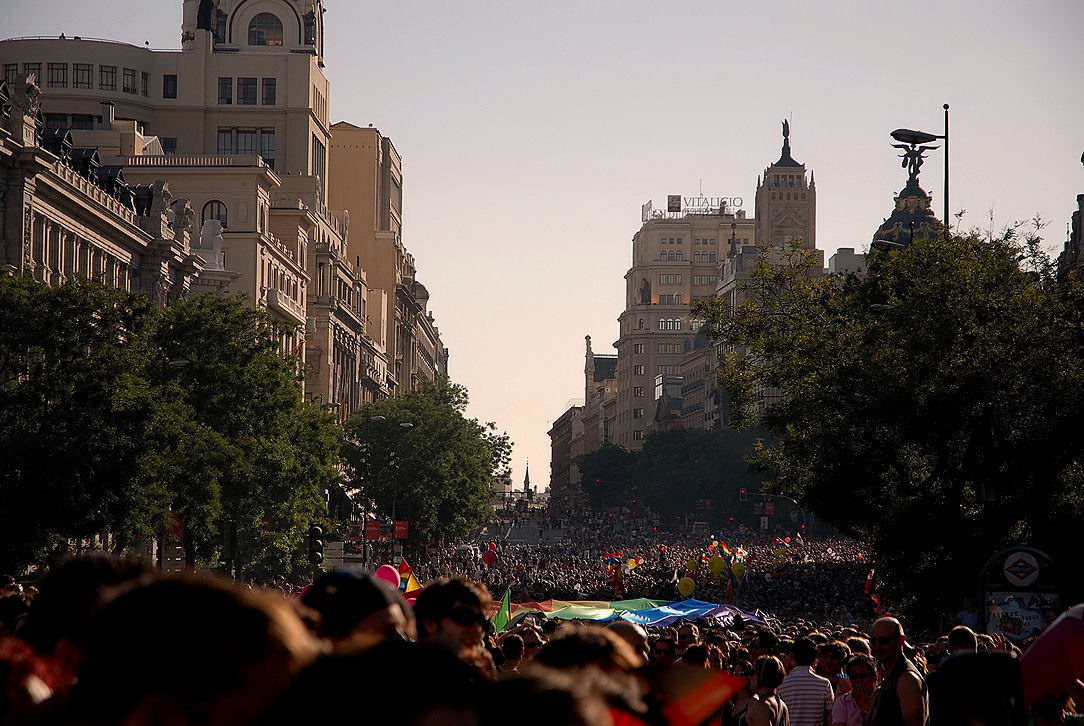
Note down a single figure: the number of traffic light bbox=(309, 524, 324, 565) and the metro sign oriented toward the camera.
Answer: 2

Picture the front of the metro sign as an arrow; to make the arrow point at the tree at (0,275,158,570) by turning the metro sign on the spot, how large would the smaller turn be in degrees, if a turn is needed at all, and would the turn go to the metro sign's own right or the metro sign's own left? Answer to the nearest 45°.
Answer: approximately 135° to the metro sign's own right

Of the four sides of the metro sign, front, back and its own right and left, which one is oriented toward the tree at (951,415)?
back

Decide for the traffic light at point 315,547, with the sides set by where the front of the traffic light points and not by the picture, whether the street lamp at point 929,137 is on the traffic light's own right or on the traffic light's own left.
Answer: on the traffic light's own left

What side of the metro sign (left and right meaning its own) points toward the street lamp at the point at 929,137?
back

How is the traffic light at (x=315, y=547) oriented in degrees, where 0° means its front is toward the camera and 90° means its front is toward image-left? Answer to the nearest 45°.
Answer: approximately 0°

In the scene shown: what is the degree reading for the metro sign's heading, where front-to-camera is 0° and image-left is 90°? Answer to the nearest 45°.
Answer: approximately 0°

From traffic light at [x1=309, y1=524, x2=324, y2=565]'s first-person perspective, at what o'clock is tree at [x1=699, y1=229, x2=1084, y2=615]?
The tree is roughly at 10 o'clock from the traffic light.
